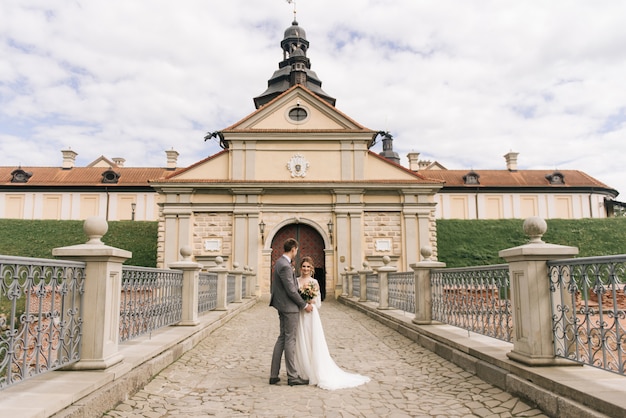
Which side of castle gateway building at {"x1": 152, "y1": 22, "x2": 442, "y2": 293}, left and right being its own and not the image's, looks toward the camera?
front

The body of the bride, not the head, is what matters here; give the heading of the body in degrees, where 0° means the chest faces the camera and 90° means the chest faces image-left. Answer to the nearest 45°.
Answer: approximately 45°

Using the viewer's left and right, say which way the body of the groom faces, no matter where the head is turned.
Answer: facing to the right of the viewer

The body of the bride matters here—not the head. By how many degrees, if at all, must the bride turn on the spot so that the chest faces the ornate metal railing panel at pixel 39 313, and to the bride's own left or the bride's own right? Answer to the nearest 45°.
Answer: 0° — they already face it

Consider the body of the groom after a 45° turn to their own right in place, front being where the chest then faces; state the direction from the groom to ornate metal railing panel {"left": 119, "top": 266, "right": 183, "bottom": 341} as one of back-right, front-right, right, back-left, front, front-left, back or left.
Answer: back

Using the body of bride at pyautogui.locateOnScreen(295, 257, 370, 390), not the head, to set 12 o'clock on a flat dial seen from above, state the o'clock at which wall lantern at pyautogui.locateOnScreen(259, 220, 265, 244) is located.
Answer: The wall lantern is roughly at 4 o'clock from the bride.

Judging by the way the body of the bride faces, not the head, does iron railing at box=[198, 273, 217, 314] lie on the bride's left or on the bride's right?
on the bride's right

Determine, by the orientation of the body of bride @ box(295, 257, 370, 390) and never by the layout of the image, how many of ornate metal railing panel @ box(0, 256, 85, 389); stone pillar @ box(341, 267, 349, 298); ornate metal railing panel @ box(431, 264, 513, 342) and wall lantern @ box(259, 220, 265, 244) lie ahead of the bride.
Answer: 1

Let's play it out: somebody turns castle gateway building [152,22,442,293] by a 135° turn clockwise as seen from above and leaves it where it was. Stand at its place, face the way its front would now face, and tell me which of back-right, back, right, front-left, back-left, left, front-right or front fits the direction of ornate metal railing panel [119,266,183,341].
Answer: back-left

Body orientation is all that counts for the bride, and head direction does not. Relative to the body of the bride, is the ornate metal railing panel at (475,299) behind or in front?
behind

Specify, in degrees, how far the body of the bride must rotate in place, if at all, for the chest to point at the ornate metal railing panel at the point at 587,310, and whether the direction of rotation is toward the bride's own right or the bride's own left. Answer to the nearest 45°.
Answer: approximately 90° to the bride's own left

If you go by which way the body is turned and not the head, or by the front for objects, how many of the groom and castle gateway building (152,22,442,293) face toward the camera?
1

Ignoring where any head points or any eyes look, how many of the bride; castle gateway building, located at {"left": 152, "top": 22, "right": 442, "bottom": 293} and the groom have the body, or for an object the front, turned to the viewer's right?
1

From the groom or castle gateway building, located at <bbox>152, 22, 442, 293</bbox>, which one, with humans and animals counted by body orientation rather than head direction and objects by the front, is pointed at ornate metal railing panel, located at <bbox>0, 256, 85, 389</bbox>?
the castle gateway building

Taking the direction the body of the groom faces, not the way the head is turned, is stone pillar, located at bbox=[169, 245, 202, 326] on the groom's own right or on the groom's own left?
on the groom's own left

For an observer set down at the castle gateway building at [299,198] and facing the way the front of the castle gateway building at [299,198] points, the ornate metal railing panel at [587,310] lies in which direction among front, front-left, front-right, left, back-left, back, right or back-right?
front
